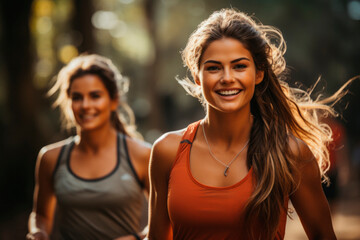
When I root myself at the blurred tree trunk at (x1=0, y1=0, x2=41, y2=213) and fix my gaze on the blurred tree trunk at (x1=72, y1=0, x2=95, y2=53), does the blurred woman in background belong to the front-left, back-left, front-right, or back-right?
front-right

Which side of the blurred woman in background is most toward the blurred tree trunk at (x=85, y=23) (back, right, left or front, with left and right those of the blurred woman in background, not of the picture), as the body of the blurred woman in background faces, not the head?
back

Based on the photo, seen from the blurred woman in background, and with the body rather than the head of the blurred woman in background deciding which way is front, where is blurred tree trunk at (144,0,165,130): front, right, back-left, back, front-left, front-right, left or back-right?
back

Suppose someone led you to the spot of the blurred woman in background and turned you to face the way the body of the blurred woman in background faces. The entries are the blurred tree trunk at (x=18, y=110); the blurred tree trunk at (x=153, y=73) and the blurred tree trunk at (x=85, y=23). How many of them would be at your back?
3

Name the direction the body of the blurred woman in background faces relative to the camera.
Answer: toward the camera

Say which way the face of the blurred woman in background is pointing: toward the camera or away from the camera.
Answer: toward the camera

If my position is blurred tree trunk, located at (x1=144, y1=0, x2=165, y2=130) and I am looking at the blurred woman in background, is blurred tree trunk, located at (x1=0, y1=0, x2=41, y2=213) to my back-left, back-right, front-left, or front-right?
front-right

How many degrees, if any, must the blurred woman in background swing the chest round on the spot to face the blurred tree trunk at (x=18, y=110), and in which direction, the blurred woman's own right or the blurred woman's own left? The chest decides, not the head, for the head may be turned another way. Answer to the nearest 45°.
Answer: approximately 180°
